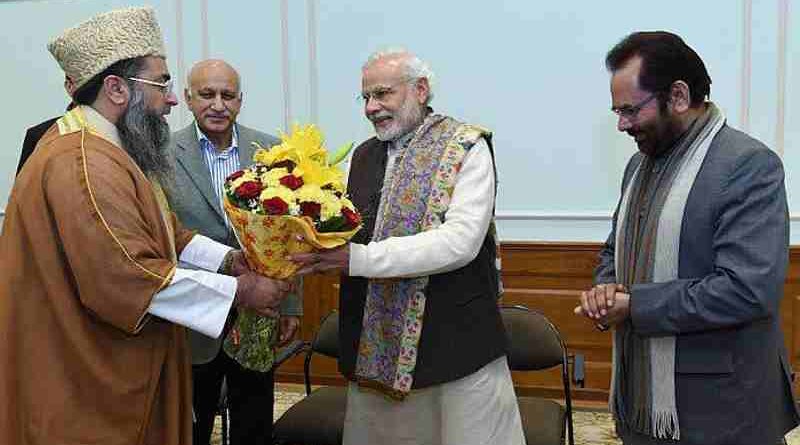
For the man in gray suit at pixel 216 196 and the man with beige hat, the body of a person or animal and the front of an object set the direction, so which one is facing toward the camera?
the man in gray suit

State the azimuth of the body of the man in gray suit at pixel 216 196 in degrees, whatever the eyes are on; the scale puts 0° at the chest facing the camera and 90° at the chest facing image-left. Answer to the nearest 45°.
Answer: approximately 0°

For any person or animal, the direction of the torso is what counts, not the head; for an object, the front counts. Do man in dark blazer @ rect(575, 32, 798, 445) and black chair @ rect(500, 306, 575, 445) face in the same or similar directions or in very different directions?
same or similar directions

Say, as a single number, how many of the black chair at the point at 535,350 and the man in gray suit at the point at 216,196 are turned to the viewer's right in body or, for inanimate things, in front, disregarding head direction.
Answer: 0

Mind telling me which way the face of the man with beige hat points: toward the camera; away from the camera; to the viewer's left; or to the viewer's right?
to the viewer's right

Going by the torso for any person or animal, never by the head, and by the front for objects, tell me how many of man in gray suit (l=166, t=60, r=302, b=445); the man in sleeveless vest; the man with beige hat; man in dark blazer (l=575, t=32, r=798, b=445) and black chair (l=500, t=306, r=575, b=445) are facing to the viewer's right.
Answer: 1

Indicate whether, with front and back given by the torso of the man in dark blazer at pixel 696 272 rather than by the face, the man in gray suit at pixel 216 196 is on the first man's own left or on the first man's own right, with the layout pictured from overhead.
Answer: on the first man's own right

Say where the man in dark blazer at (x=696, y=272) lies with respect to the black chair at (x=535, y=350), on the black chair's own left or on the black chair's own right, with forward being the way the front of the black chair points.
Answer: on the black chair's own left

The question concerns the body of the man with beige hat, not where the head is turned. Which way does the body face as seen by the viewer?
to the viewer's right

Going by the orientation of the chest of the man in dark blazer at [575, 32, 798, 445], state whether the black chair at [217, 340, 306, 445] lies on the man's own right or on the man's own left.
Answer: on the man's own right

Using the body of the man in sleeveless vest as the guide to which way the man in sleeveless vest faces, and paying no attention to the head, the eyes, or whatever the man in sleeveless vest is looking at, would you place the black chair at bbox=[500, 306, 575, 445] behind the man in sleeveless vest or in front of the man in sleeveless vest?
behind
